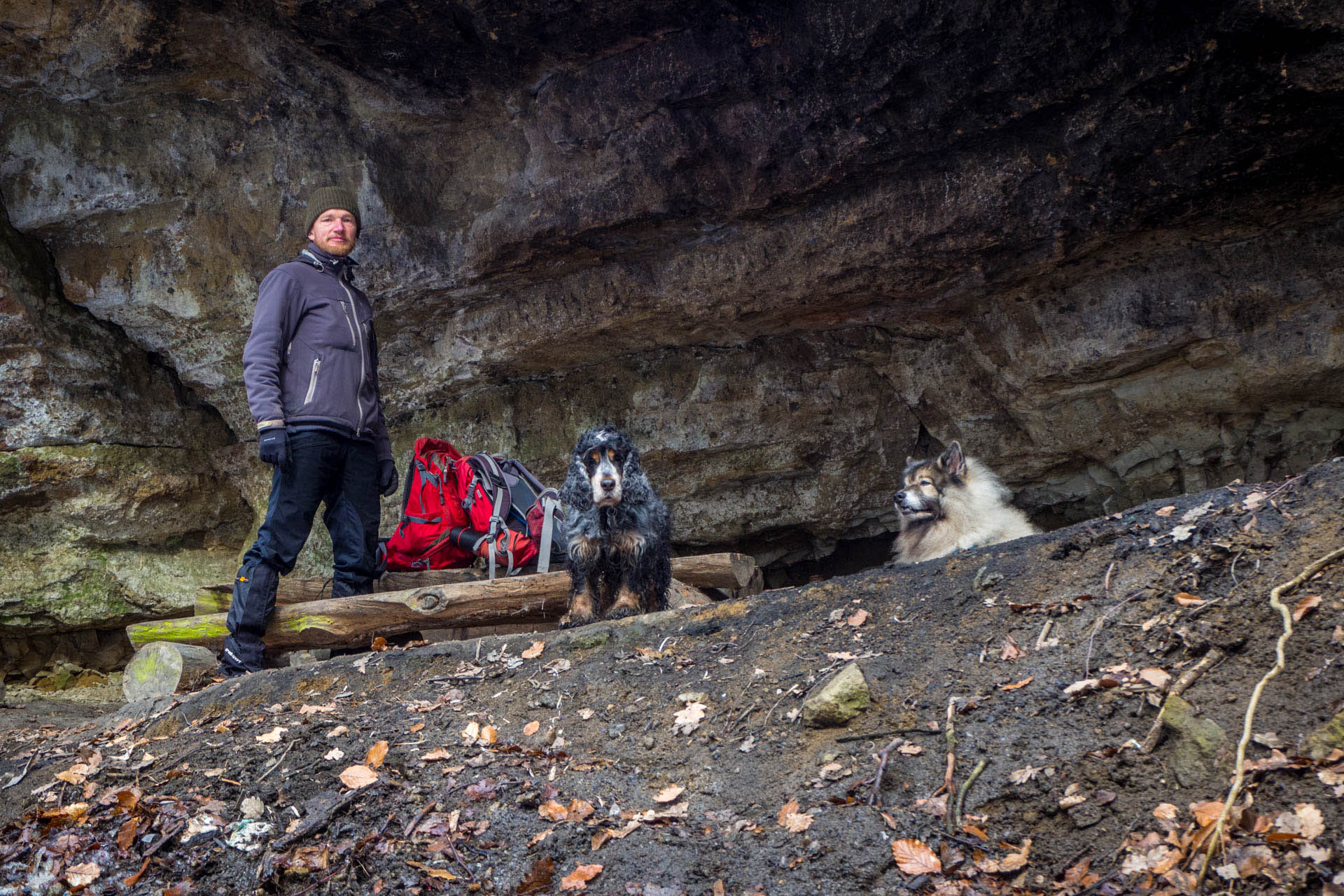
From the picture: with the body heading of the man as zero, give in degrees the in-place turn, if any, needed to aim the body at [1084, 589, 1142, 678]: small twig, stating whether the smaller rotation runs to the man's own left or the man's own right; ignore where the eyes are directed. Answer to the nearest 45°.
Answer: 0° — they already face it

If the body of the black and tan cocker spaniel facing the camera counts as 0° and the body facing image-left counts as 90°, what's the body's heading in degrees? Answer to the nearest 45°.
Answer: approximately 0°

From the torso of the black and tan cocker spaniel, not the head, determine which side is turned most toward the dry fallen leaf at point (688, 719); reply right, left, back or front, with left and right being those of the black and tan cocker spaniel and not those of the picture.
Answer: front

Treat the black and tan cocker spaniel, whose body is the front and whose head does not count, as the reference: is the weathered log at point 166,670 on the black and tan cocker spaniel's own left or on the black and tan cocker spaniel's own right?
on the black and tan cocker spaniel's own right

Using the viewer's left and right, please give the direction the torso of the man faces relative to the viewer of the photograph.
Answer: facing the viewer and to the right of the viewer

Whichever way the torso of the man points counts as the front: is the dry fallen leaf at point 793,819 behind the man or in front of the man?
in front

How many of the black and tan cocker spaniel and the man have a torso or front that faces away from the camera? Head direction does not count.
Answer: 0

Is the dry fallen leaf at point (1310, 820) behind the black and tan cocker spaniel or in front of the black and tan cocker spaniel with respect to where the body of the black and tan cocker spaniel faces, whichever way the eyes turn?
in front

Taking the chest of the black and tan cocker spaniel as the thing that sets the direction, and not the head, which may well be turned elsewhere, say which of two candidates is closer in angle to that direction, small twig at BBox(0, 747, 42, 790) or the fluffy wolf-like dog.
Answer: the small twig

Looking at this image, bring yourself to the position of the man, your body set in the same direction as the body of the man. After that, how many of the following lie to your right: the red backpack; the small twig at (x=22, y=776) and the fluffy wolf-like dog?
1

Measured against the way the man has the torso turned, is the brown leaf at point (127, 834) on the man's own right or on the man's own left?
on the man's own right

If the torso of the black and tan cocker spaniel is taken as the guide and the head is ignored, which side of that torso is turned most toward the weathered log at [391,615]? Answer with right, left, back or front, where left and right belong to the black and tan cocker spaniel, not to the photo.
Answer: right
